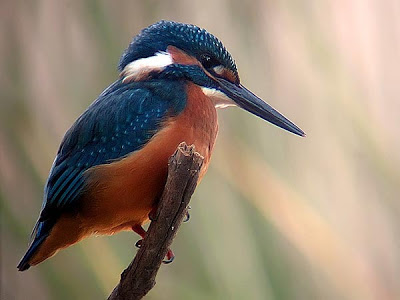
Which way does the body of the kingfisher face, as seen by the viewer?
to the viewer's right
